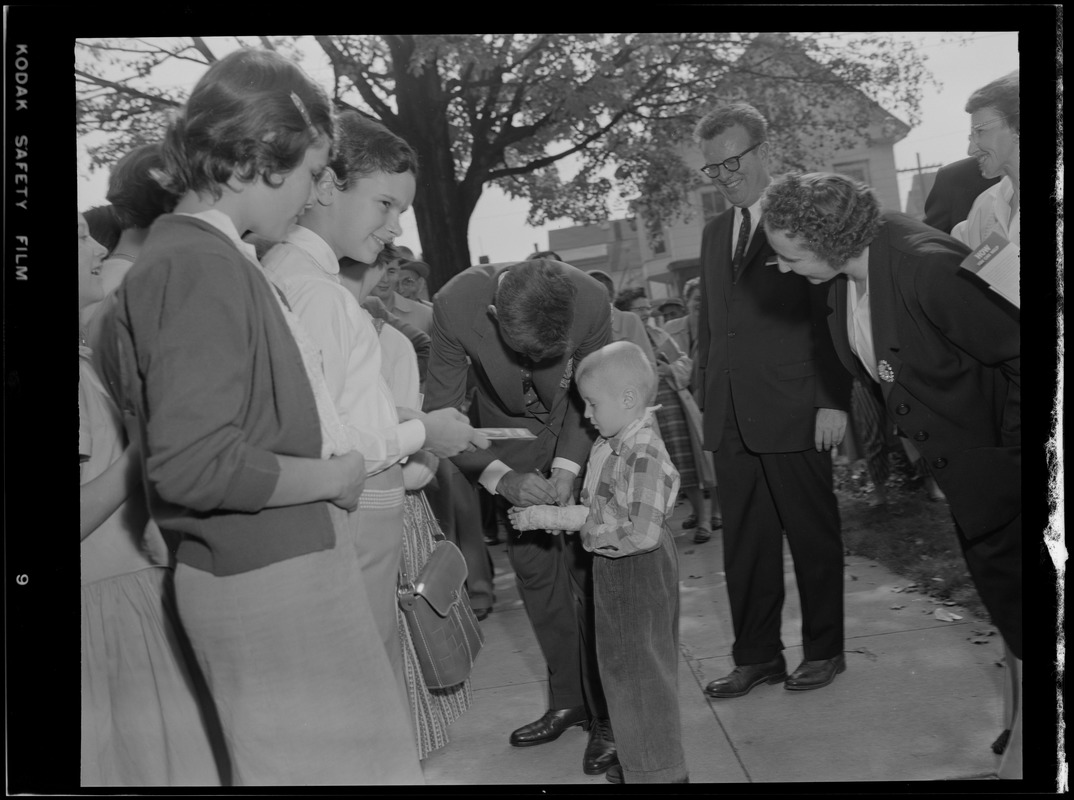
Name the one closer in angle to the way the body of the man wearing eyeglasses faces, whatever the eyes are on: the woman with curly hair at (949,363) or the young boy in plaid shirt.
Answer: the young boy in plaid shirt

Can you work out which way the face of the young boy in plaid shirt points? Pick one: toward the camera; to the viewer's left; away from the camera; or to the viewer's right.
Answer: to the viewer's left

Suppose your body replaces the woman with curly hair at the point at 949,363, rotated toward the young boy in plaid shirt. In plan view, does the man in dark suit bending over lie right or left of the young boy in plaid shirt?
right

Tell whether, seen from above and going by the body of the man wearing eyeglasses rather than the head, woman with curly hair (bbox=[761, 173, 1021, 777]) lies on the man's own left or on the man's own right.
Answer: on the man's own left

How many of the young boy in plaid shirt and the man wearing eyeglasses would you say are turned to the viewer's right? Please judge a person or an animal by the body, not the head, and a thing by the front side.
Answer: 0

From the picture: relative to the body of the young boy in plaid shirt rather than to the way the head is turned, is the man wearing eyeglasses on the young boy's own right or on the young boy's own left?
on the young boy's own right

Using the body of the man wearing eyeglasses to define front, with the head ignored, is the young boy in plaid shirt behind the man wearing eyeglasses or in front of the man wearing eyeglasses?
in front

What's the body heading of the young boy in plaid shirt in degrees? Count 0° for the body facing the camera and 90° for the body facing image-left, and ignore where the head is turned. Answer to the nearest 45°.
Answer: approximately 90°

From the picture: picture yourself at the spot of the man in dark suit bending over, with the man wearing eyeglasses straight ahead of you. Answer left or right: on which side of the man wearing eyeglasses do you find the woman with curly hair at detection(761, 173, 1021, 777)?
right

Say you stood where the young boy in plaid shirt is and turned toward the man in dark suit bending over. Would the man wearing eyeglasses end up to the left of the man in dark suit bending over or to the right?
right
